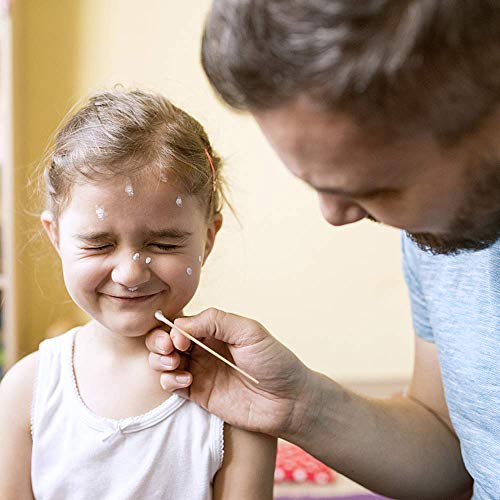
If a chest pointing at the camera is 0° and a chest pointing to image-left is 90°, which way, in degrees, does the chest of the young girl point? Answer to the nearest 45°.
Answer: approximately 0°
